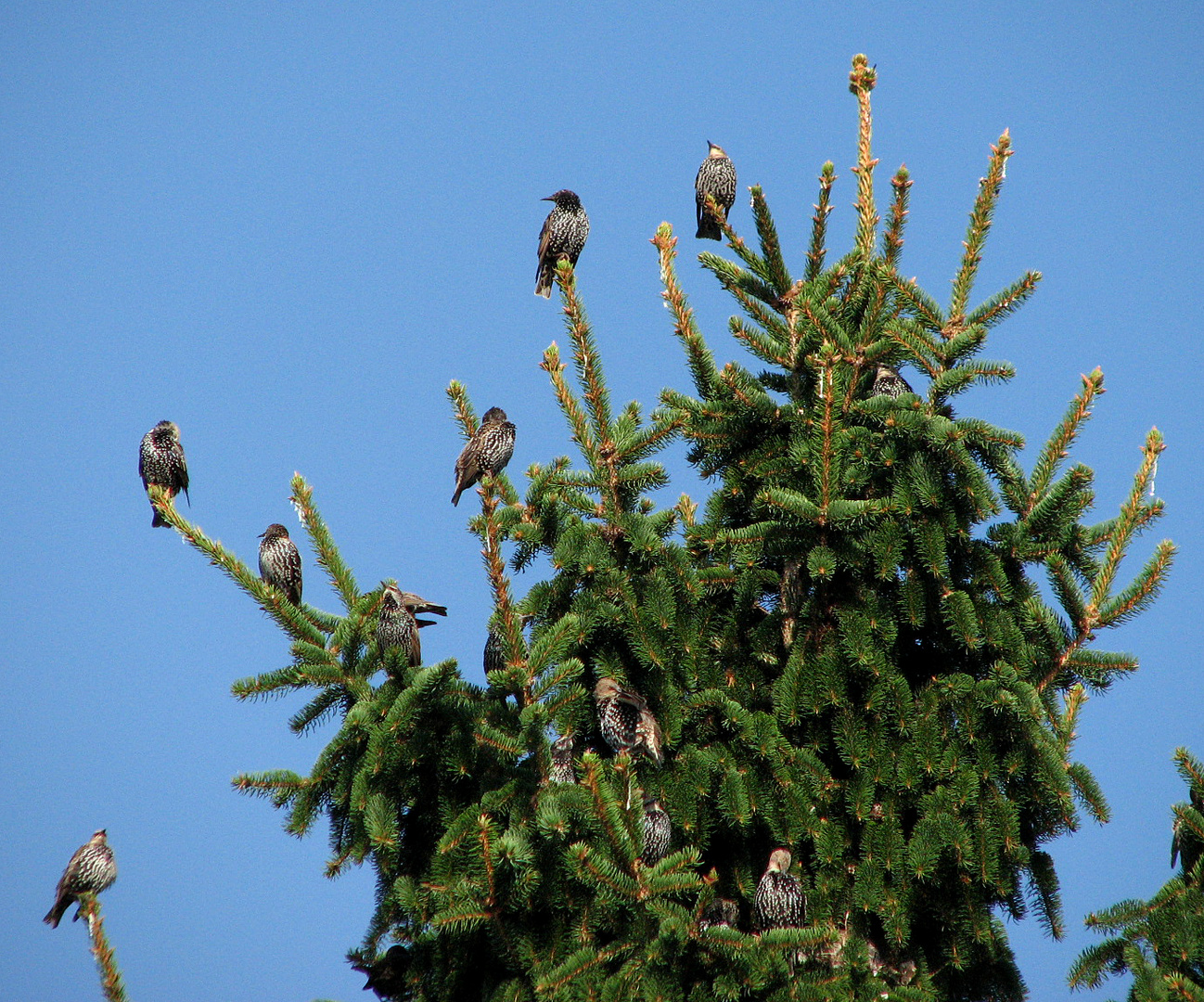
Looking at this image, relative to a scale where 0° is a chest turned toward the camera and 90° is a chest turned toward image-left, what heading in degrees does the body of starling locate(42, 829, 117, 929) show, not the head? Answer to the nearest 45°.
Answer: approximately 315°

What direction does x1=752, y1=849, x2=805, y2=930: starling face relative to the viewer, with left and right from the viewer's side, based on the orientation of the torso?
facing the viewer
